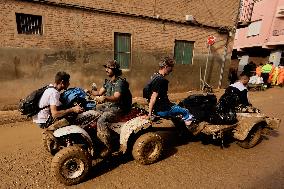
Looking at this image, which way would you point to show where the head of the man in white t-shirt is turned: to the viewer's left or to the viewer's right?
to the viewer's right

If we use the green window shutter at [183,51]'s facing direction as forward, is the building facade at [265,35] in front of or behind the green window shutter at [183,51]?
behind

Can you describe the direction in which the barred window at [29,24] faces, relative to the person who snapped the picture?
facing the viewer

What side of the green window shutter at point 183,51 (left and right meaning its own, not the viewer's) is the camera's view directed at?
front

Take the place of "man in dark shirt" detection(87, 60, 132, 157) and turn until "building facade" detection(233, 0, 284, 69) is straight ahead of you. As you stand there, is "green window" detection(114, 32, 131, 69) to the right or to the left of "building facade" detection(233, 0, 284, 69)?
left

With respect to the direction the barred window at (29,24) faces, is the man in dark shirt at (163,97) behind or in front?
in front

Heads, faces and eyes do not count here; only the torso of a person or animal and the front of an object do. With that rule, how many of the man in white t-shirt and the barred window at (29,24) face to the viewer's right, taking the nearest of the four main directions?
1

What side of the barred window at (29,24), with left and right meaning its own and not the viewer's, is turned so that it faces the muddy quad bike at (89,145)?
front

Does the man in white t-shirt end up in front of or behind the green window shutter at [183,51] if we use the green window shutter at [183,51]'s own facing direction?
in front

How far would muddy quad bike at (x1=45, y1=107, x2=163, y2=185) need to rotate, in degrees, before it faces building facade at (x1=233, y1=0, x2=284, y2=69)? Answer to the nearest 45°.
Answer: approximately 180°

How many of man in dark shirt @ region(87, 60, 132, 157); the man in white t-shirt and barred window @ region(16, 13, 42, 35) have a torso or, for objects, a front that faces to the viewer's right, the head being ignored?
1

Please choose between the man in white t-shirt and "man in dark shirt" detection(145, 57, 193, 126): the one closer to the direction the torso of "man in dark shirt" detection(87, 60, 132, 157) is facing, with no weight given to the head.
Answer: the man in white t-shirt

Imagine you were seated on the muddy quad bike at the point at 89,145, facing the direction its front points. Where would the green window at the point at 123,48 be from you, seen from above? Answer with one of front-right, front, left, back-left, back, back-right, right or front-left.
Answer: back-right
